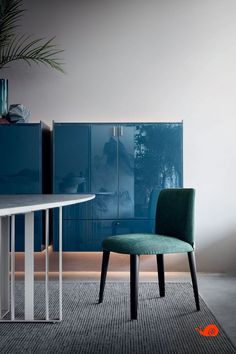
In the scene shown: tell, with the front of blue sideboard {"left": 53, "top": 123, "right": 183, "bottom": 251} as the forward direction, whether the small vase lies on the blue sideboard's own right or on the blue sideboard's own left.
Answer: on the blue sideboard's own right

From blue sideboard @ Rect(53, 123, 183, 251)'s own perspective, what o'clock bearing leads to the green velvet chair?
The green velvet chair is roughly at 11 o'clock from the blue sideboard.

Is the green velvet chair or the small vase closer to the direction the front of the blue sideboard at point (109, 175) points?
the green velvet chair

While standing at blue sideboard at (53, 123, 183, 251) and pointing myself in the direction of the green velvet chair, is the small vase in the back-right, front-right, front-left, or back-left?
back-right

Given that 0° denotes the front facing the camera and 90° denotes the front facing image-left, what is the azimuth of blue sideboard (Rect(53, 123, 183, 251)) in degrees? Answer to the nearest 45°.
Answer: approximately 0°

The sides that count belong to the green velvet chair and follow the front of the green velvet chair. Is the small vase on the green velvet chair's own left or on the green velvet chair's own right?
on the green velvet chair's own right
